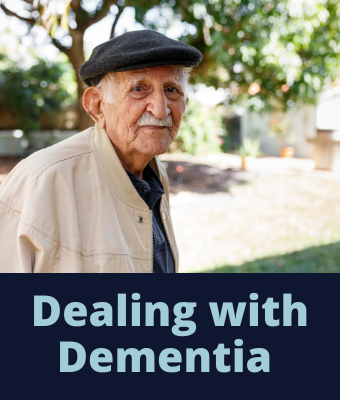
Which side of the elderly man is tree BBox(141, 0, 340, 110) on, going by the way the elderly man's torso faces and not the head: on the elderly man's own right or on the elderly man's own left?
on the elderly man's own left

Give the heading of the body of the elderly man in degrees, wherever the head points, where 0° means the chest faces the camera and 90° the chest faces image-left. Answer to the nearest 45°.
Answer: approximately 315°
